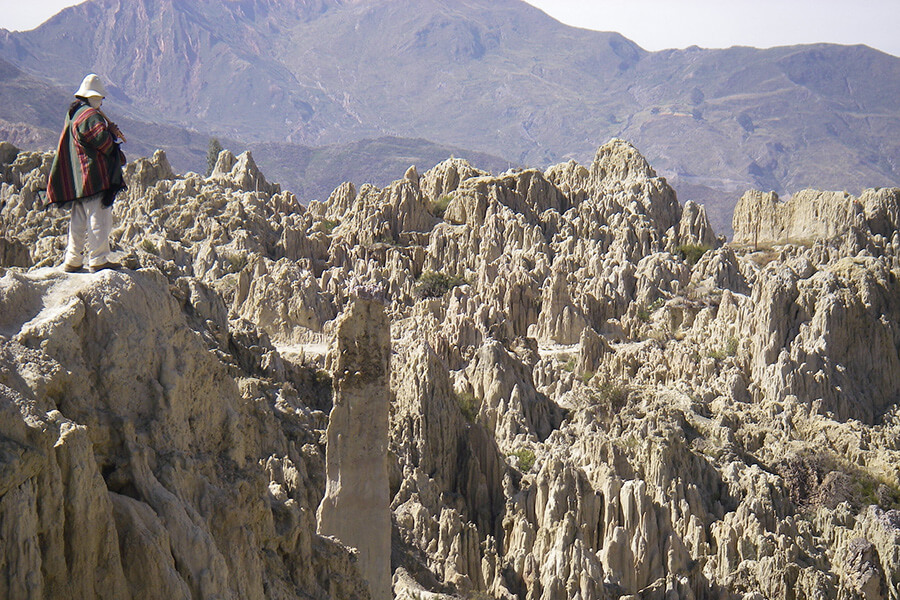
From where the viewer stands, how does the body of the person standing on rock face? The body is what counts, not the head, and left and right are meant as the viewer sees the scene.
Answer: facing to the right of the viewer

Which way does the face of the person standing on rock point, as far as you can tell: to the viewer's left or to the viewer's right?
to the viewer's right
